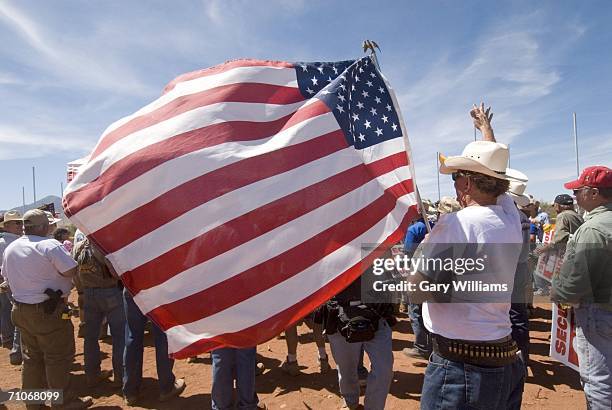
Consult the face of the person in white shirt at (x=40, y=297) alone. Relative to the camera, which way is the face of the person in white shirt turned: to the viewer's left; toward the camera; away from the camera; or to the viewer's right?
away from the camera

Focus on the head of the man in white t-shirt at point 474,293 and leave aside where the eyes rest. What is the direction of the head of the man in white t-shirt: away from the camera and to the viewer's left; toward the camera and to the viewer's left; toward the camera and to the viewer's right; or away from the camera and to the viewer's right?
away from the camera and to the viewer's left

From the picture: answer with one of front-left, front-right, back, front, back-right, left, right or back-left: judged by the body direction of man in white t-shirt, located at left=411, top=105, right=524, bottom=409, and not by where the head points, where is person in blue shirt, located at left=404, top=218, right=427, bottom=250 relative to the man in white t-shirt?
front-right

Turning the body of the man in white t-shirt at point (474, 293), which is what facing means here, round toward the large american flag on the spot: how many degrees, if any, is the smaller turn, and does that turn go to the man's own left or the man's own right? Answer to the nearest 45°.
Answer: approximately 45° to the man's own left

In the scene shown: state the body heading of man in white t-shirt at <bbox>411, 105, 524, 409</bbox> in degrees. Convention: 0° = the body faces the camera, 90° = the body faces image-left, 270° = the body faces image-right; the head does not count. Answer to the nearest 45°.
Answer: approximately 135°

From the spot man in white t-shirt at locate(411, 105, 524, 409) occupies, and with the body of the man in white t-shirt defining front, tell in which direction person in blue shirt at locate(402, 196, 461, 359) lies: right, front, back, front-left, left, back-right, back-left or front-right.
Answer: front-right
